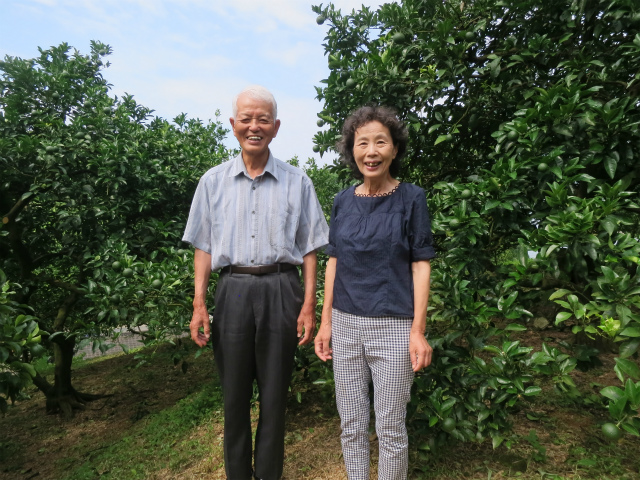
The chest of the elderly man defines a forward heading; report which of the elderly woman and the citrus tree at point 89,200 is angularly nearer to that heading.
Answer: the elderly woman

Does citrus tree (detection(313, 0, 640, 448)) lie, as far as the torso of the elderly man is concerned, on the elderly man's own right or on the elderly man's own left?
on the elderly man's own left

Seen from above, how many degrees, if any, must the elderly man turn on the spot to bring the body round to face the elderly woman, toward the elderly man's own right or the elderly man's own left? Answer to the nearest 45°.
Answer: approximately 45° to the elderly man's own left

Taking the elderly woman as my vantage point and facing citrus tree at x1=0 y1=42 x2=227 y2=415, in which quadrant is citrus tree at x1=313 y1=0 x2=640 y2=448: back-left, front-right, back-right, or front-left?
back-right

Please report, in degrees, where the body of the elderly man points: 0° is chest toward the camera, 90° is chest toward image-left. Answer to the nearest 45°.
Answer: approximately 0°

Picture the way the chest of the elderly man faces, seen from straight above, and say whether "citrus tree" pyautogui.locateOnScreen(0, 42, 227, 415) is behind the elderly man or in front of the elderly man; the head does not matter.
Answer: behind
